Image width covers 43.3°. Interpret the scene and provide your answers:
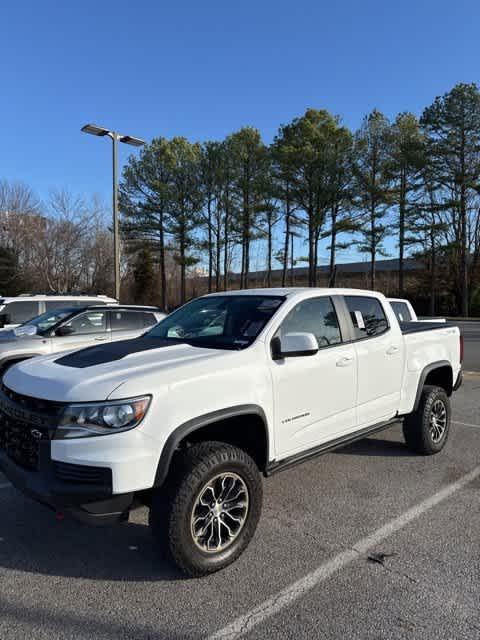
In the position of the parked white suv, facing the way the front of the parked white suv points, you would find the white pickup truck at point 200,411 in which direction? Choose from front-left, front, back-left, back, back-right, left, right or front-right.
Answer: left

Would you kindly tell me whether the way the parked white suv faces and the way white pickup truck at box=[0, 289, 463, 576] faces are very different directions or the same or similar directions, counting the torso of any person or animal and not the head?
same or similar directions

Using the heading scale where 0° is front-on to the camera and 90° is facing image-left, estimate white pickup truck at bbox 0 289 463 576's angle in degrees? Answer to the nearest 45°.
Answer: approximately 45°

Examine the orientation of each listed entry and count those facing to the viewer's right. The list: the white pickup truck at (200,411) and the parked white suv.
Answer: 0

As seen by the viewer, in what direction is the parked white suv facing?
to the viewer's left

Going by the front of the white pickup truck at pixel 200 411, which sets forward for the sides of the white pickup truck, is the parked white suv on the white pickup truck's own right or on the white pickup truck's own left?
on the white pickup truck's own right

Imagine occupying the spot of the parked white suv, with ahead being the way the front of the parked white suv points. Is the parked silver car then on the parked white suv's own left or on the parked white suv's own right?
on the parked white suv's own left

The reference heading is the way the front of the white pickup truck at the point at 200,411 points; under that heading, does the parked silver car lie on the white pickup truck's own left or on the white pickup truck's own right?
on the white pickup truck's own right
